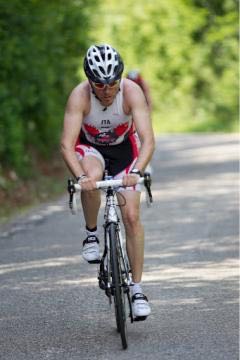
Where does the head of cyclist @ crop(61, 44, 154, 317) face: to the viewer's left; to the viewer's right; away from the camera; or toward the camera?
toward the camera

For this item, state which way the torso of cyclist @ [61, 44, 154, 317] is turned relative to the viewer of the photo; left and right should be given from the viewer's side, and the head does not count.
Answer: facing the viewer
